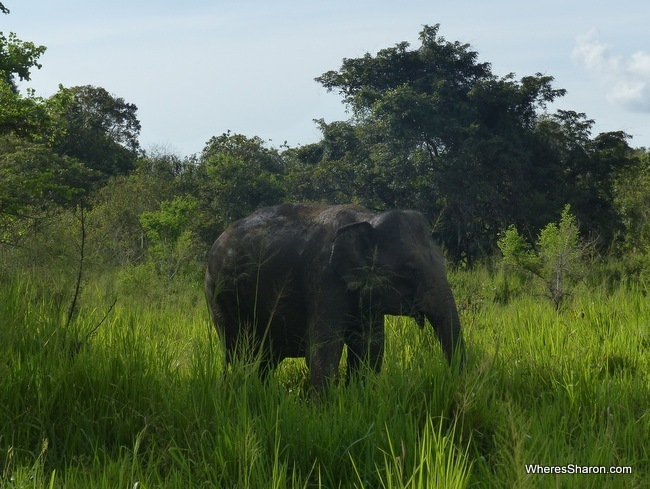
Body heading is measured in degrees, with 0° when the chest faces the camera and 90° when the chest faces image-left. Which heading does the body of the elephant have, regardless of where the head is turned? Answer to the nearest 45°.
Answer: approximately 270°

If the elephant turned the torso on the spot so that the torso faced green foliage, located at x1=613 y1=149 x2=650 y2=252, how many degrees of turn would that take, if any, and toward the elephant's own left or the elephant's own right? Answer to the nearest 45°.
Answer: approximately 45° to the elephant's own left

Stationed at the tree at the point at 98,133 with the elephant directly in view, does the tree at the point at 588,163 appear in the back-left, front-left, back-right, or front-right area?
front-left

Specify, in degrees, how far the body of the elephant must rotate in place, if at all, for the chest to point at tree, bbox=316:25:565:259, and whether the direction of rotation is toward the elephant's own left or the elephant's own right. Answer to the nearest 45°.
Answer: approximately 90° to the elephant's own left

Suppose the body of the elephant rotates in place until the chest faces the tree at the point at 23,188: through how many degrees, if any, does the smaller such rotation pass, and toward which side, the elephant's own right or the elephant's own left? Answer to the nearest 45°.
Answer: approximately 135° to the elephant's own left

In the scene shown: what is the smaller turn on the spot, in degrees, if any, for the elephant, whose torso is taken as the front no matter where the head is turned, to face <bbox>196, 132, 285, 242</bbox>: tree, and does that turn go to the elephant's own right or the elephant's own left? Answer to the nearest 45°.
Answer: approximately 90° to the elephant's own left

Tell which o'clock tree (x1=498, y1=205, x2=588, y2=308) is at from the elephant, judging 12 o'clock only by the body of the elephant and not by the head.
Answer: The tree is roughly at 10 o'clock from the elephant.

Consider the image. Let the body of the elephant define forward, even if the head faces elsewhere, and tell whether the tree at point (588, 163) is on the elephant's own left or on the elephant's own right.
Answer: on the elephant's own left

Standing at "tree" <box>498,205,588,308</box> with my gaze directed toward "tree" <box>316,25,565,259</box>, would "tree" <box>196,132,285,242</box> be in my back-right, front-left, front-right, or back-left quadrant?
front-left
